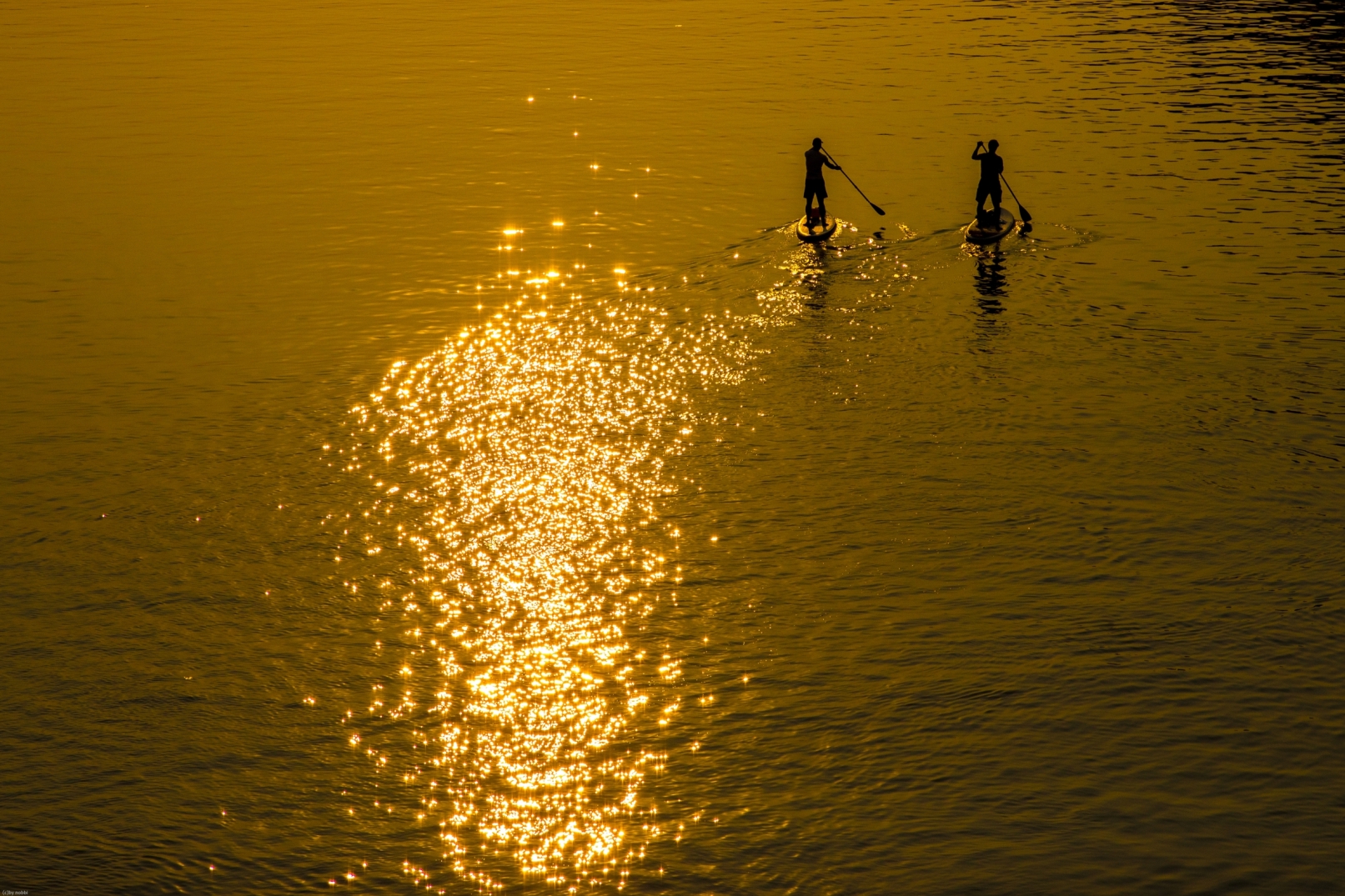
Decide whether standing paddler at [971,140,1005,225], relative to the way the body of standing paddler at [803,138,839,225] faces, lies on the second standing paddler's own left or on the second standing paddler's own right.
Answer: on the second standing paddler's own right

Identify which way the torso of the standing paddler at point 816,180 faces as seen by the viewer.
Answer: away from the camera
